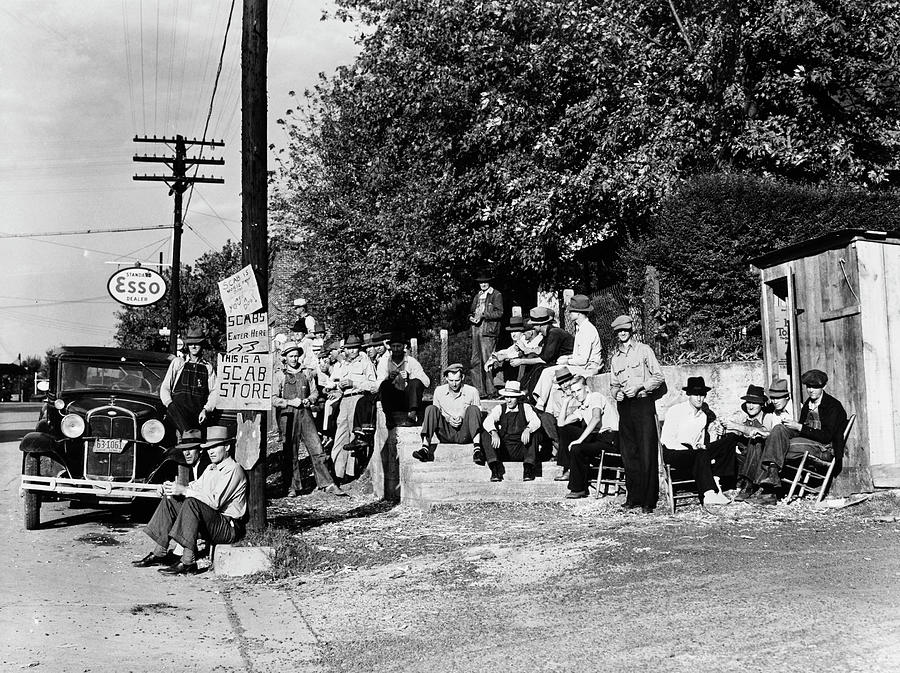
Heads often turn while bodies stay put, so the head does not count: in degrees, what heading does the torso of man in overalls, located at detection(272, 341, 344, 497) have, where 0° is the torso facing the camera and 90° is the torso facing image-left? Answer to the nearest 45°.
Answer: approximately 0°

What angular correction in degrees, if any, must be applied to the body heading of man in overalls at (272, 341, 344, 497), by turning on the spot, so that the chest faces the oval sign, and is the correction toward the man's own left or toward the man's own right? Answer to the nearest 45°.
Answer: approximately 180°

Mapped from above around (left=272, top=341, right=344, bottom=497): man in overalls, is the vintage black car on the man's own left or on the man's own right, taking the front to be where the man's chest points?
on the man's own right

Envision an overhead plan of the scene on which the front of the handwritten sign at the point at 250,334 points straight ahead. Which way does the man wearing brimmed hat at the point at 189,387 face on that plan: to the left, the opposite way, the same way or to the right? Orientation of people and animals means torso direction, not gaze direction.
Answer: the same way

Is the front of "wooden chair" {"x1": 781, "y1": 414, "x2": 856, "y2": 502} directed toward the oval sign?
no

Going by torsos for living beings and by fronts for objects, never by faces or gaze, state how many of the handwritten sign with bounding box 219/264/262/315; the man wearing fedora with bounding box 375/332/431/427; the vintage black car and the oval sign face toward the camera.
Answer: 4

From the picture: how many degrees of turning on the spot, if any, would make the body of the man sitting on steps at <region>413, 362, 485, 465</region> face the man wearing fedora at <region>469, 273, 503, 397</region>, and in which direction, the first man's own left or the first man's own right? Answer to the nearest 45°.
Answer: approximately 180°

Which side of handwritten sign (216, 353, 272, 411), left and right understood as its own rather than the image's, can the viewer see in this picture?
front

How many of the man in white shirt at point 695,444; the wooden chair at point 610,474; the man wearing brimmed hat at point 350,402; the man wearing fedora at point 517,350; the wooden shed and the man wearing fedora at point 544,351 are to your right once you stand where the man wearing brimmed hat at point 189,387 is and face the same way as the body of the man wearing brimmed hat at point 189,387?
0

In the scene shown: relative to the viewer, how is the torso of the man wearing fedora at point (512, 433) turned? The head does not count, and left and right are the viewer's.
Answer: facing the viewer

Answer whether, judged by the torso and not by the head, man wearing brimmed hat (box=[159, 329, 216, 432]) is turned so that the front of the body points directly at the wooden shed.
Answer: no

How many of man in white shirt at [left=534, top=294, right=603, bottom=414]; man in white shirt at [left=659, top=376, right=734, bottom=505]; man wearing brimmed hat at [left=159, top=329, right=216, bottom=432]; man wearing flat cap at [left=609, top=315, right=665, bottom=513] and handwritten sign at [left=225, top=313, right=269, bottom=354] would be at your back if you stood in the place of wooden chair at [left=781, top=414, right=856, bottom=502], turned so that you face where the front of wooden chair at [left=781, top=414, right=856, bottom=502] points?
0

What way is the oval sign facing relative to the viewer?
toward the camera

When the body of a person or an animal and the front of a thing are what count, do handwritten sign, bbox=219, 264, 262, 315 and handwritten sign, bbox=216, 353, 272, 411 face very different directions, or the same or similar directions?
same or similar directions

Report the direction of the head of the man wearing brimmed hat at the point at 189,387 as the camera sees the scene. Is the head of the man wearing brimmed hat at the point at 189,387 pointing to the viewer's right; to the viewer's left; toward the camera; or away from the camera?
toward the camera

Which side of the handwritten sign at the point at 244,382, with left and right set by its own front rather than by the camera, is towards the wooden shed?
left
